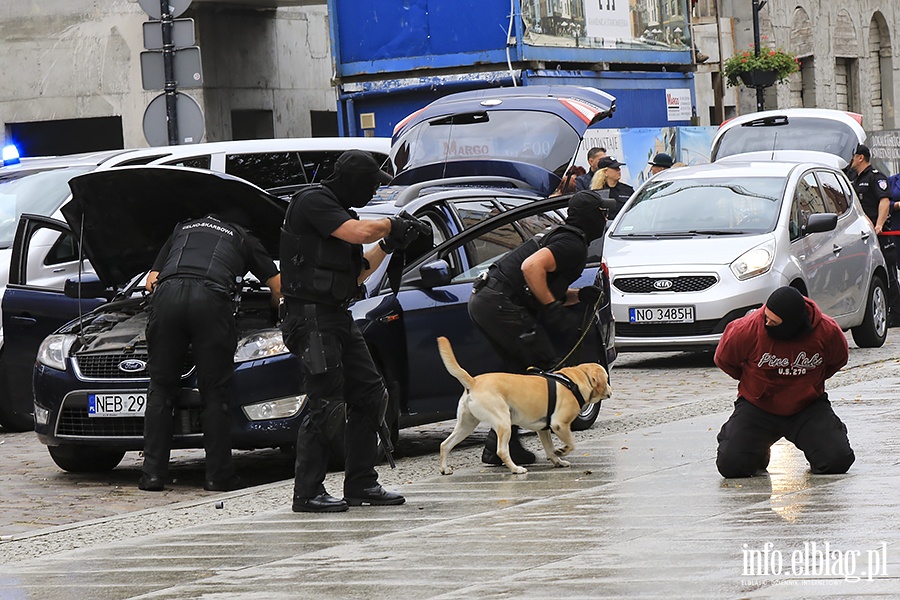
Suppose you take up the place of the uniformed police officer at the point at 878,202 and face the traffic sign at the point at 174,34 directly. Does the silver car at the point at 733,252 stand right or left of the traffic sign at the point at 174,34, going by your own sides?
left

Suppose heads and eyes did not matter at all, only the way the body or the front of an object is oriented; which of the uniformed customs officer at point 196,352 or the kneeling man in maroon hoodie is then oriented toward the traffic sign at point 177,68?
the uniformed customs officer

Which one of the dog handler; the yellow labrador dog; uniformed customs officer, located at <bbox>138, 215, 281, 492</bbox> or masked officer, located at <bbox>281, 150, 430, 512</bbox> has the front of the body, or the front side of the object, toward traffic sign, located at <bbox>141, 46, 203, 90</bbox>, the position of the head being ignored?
the uniformed customs officer

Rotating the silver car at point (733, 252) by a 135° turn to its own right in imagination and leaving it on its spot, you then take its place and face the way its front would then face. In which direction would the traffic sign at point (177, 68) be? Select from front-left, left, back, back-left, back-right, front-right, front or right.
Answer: left

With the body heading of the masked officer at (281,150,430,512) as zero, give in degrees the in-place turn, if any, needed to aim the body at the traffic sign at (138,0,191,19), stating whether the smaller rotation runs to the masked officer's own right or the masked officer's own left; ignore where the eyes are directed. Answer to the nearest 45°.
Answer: approximately 90° to the masked officer's own left

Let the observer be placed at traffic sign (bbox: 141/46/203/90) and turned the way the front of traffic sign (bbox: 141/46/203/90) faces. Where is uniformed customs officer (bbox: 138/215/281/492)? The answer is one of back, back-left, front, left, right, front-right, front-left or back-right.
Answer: back

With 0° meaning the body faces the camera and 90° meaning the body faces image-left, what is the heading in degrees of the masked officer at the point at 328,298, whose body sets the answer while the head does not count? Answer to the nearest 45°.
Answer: approximately 270°

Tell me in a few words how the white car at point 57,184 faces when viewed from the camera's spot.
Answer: facing the viewer and to the left of the viewer

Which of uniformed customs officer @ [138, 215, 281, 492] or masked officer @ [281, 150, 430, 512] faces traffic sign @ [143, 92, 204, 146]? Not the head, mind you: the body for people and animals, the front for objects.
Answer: the uniformed customs officer

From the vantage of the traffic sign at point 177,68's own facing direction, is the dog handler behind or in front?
behind

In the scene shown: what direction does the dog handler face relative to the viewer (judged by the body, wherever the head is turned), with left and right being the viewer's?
facing to the right of the viewer

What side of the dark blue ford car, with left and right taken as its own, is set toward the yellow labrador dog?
left

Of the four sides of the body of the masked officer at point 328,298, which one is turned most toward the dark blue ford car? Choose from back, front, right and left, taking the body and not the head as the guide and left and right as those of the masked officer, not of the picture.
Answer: left

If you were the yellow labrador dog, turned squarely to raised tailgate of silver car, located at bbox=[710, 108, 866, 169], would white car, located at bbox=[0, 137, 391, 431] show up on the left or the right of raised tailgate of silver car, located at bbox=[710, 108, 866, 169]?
left

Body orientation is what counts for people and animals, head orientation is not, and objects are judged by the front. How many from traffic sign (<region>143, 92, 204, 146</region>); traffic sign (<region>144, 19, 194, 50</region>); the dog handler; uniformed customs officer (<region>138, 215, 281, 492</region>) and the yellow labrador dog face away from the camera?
3

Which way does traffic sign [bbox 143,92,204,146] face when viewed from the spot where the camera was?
facing away from the viewer

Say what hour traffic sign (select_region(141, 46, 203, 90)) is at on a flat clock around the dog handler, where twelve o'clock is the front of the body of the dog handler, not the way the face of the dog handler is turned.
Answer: The traffic sign is roughly at 8 o'clock from the dog handler.

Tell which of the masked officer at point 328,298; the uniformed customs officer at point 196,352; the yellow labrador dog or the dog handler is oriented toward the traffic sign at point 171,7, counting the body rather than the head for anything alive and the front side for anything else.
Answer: the uniformed customs officer

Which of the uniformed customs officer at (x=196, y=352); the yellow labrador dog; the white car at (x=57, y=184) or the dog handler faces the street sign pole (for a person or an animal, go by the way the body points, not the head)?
the uniformed customs officer
